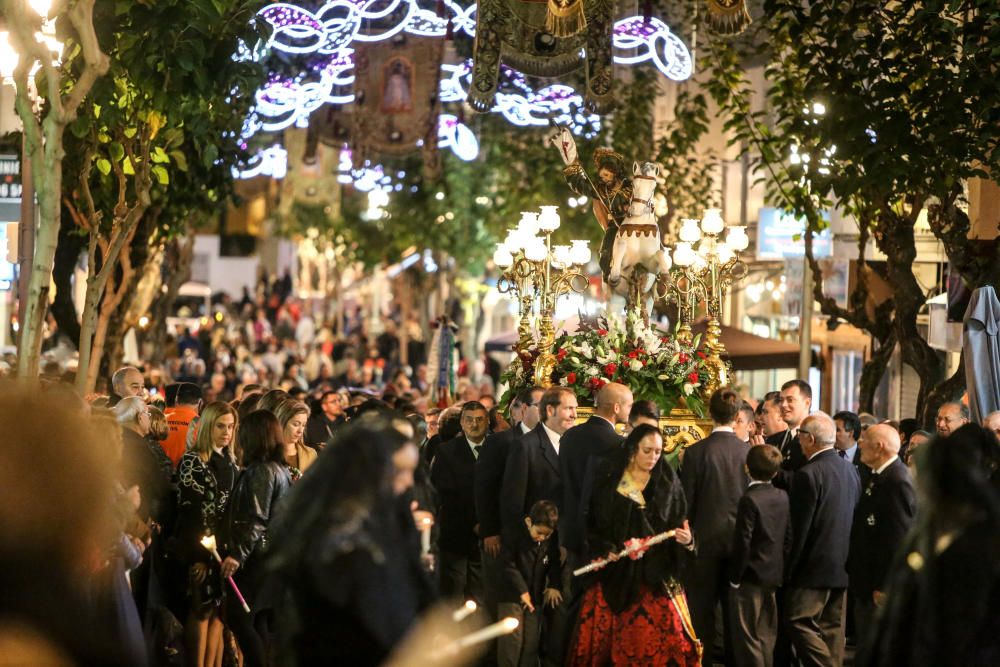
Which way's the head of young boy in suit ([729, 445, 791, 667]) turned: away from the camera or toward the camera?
away from the camera

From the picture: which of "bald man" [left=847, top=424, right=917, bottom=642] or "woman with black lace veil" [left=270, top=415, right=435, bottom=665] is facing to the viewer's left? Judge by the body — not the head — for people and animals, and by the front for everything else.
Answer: the bald man

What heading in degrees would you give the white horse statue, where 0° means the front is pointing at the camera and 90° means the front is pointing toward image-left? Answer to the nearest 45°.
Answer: approximately 0°

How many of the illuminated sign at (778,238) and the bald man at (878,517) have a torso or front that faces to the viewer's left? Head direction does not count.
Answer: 1

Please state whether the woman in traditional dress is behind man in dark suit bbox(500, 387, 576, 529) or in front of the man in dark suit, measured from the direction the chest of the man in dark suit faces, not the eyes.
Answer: in front

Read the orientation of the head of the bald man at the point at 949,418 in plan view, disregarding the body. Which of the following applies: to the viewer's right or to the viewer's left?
to the viewer's left

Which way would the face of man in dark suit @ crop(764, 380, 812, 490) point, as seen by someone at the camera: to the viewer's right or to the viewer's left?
to the viewer's left

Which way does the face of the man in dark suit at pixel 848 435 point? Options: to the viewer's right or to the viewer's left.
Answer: to the viewer's left

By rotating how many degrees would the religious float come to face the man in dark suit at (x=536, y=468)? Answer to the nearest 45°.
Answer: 0° — it already faces them

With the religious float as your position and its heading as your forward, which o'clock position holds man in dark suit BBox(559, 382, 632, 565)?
The man in dark suit is roughly at 12 o'clock from the religious float.

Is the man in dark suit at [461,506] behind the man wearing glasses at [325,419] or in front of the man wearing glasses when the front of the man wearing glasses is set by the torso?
in front
